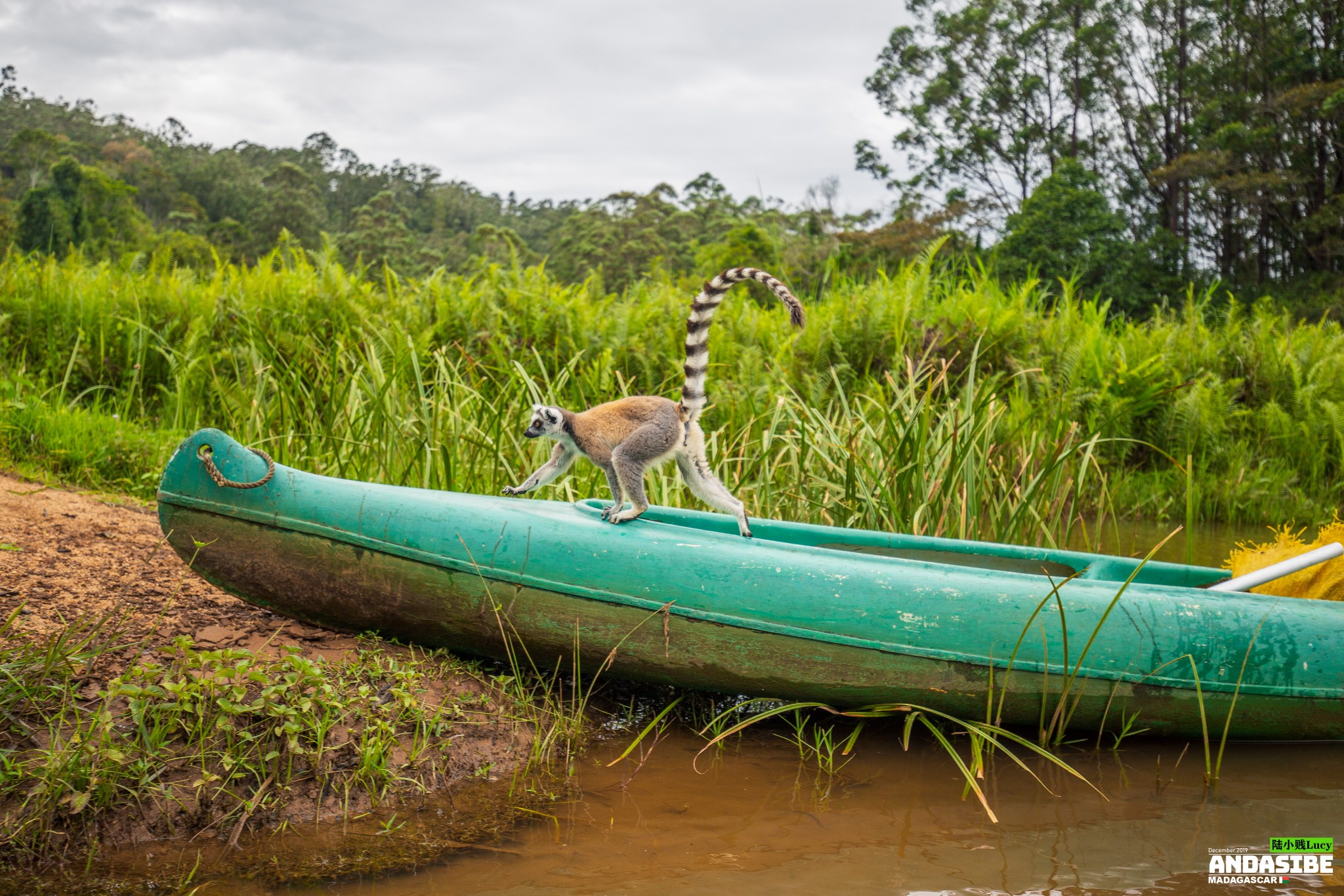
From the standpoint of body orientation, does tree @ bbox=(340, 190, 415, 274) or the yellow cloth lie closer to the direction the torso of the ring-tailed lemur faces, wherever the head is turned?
the tree

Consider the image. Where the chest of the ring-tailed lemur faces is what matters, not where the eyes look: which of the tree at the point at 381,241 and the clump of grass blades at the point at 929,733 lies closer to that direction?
the tree

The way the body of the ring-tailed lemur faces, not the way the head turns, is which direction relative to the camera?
to the viewer's left

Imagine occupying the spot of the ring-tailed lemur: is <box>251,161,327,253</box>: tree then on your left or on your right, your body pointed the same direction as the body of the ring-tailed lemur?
on your right

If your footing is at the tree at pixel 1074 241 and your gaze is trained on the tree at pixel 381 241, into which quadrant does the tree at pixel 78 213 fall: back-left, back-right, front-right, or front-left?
front-left

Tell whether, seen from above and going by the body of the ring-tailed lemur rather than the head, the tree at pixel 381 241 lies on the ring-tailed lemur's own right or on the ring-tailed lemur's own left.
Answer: on the ring-tailed lemur's own right

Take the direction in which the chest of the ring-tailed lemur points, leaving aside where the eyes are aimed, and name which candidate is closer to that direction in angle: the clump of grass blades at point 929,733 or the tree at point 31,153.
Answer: the tree

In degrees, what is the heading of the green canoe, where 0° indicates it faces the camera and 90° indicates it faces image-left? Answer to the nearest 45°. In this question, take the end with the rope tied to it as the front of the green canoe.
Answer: approximately 90°

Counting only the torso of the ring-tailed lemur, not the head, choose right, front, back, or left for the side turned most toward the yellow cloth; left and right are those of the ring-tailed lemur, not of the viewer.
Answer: back
